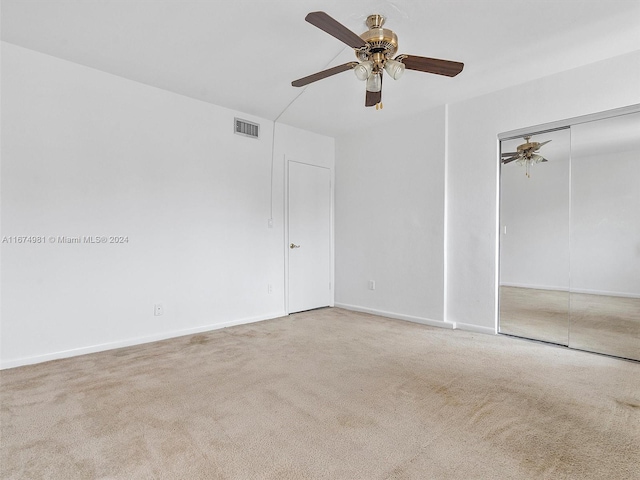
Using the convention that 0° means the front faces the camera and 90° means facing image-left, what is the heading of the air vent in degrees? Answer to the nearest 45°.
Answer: approximately 315°

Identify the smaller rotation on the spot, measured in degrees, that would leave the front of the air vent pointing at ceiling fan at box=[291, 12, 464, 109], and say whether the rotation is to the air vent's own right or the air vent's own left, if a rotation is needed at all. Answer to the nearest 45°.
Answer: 0° — it already faces it

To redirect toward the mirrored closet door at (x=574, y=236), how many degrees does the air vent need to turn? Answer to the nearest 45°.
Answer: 0° — it already faces it
